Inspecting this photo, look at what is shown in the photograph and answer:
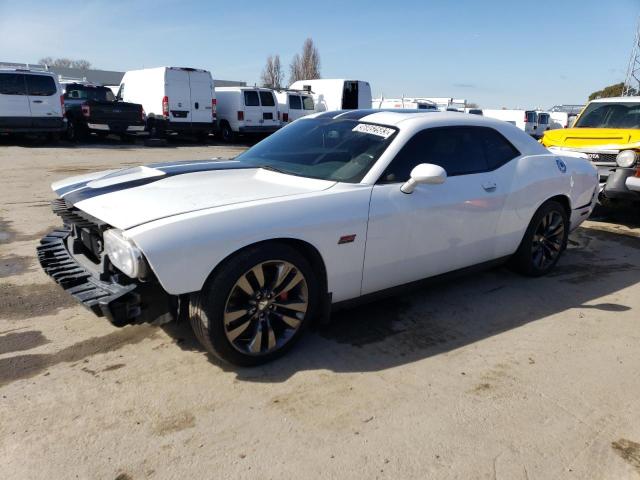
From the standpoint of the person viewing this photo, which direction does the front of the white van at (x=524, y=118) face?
facing away from the viewer and to the left of the viewer

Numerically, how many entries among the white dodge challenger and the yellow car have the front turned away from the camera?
0

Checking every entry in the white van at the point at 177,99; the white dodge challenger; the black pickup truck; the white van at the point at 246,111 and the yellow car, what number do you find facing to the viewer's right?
0

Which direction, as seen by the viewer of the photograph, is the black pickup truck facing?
facing away from the viewer and to the left of the viewer

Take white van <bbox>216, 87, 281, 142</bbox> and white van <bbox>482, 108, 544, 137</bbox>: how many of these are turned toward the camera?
0

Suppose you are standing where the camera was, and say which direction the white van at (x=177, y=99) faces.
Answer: facing away from the viewer and to the left of the viewer

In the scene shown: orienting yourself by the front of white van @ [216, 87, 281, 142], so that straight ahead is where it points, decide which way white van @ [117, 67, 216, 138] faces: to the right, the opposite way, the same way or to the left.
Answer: the same way

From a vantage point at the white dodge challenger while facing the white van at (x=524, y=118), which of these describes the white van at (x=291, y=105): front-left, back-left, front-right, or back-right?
front-left

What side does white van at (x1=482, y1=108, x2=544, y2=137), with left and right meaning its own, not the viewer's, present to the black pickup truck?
left

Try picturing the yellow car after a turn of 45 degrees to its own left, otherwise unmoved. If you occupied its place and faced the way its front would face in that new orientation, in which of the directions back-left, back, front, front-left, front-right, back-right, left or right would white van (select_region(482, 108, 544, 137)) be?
back

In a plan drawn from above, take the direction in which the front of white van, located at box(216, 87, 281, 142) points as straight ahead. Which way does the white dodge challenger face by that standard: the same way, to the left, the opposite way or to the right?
to the left

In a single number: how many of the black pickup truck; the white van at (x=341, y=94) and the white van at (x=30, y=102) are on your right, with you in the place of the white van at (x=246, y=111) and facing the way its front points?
1

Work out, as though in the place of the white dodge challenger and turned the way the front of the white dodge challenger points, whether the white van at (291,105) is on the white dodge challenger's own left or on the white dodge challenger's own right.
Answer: on the white dodge challenger's own right

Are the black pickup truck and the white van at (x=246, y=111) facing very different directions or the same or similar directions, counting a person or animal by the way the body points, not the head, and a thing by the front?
same or similar directions

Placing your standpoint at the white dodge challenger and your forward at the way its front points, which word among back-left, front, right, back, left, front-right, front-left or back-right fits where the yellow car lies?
back

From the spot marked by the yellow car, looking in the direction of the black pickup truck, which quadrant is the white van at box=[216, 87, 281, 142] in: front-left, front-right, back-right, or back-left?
front-right

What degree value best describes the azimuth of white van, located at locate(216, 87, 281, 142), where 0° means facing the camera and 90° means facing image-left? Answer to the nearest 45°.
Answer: approximately 135°

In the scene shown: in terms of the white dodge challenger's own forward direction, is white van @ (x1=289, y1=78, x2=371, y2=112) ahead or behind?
behind
